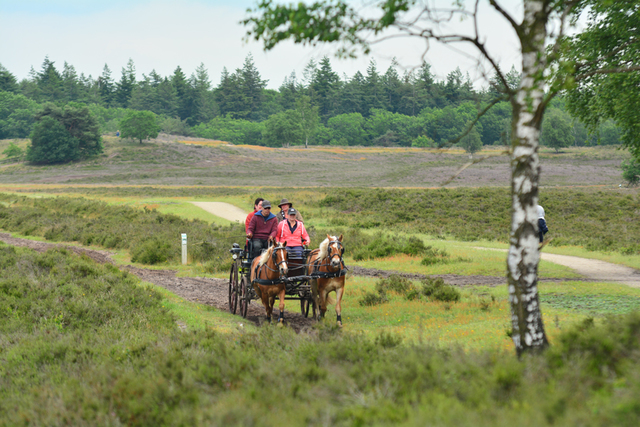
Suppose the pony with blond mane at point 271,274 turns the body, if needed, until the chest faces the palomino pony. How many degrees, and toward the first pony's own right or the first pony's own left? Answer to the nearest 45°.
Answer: approximately 45° to the first pony's own left

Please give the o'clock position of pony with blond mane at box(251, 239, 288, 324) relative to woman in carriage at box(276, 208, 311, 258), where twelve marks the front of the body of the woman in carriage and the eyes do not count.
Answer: The pony with blond mane is roughly at 1 o'clock from the woman in carriage.

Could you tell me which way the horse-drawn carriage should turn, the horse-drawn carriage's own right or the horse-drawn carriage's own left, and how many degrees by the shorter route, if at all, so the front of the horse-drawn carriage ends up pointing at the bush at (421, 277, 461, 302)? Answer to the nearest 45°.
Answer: approximately 90° to the horse-drawn carriage's own left

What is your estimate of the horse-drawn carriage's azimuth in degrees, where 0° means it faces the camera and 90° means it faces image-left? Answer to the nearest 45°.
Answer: approximately 315°

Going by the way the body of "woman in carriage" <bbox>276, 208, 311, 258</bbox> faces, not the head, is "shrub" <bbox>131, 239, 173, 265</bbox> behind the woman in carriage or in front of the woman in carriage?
behind

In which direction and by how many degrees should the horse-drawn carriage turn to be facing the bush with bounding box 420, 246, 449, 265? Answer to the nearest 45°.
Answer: approximately 90° to its left

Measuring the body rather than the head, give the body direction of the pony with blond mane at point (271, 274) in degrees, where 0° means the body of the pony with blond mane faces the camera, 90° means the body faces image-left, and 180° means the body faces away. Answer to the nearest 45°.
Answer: approximately 315°

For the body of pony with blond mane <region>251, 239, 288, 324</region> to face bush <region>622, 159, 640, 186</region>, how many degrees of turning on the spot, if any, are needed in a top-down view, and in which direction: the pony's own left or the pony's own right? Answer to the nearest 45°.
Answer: approximately 90° to the pony's own left
